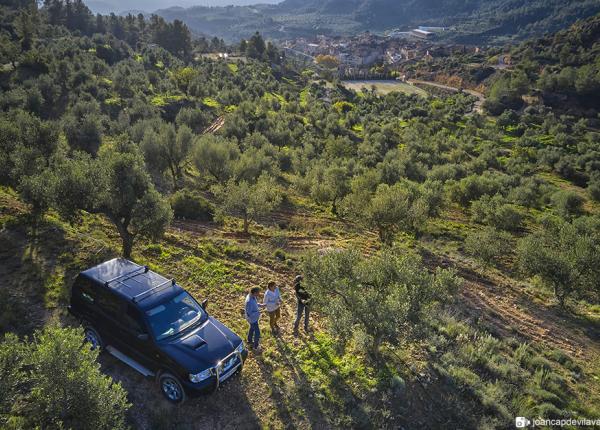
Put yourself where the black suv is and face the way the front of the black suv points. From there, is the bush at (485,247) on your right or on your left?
on your left

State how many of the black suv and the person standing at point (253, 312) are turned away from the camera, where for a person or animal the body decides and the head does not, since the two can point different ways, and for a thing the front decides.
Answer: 0

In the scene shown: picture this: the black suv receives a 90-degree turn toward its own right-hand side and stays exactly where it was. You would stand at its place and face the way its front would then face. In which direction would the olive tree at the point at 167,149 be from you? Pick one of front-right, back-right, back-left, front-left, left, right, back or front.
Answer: back-right

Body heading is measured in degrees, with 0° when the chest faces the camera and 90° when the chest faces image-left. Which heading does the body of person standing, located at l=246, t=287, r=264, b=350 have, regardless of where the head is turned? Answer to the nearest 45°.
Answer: approximately 270°

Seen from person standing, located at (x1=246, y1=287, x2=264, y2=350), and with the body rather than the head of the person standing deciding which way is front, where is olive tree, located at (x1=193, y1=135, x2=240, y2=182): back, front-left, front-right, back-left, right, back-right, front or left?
left

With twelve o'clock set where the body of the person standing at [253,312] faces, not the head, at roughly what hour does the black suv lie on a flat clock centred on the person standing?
The black suv is roughly at 5 o'clock from the person standing.

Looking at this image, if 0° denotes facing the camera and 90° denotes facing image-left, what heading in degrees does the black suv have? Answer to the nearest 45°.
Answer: approximately 315°

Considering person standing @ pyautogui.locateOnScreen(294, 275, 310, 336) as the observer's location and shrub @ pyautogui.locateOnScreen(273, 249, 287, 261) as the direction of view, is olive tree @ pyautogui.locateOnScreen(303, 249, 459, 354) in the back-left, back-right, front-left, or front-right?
back-right

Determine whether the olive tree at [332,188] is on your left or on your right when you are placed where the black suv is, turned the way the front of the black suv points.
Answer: on your left

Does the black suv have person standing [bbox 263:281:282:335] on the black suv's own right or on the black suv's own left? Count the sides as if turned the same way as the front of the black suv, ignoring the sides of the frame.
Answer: on the black suv's own left
